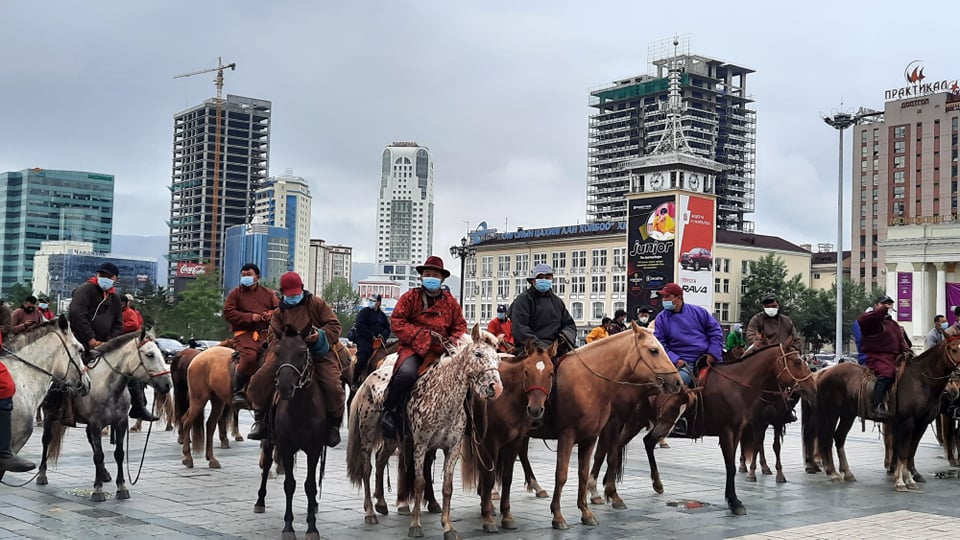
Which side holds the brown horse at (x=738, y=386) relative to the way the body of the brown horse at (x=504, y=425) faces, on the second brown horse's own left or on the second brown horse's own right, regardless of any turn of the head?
on the second brown horse's own left

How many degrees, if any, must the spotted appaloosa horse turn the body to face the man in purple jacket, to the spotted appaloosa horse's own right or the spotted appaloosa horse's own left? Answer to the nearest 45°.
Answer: approximately 90° to the spotted appaloosa horse's own left

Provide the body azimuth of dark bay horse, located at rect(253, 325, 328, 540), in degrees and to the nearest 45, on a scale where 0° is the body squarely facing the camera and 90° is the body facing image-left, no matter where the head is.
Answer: approximately 0°

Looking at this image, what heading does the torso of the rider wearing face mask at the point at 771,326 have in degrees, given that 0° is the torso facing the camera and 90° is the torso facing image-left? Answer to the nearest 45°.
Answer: approximately 0°

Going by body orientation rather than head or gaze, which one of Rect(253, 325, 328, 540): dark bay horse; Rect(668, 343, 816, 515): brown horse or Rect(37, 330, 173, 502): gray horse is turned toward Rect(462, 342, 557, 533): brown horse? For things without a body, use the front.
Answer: the gray horse

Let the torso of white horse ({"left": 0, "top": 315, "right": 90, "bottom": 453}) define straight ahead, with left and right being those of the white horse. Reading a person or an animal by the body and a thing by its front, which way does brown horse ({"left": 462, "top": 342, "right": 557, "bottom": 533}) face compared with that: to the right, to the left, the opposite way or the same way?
to the right

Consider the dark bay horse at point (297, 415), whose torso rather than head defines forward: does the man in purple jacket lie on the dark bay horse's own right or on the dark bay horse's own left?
on the dark bay horse's own left

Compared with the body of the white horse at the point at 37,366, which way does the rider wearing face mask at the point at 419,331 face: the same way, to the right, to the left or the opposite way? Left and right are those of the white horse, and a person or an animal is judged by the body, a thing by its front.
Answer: to the right

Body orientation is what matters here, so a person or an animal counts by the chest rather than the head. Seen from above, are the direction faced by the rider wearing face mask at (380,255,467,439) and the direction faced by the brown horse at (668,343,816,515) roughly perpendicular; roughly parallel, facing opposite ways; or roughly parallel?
roughly perpendicular

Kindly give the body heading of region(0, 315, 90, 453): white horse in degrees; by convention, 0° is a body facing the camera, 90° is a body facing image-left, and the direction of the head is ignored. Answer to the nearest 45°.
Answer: approximately 270°

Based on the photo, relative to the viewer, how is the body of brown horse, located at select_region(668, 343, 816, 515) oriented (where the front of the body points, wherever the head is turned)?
to the viewer's right

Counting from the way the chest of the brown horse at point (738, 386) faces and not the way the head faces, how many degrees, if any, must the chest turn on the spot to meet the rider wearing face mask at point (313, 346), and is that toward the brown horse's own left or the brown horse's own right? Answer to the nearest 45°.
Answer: approximately 135° to the brown horse's own right

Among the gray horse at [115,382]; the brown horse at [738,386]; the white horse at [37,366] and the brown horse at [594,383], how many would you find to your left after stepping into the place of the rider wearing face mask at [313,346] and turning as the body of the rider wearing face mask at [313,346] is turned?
2

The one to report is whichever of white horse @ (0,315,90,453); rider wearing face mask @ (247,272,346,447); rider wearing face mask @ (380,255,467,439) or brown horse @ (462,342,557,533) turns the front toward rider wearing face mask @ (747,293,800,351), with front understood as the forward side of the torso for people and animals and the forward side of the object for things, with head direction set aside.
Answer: the white horse

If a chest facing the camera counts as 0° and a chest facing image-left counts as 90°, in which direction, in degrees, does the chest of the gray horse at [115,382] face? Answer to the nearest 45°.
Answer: approximately 315°
